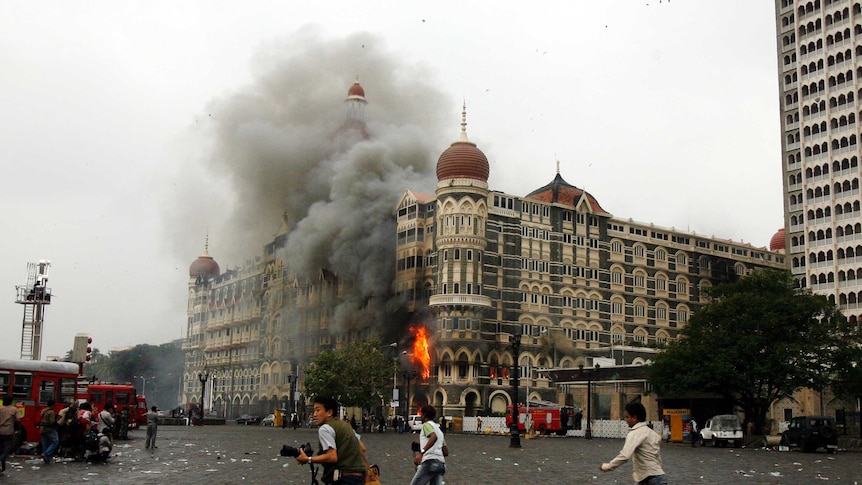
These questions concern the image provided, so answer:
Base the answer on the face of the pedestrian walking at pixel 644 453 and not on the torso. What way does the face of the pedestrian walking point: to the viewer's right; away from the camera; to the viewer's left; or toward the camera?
to the viewer's left

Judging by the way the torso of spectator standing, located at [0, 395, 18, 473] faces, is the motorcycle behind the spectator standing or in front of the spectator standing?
in front

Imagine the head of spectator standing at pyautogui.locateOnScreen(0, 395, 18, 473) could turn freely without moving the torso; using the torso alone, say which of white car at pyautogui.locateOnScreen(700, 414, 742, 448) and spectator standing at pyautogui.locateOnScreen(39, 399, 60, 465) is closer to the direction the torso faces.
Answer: the spectator standing

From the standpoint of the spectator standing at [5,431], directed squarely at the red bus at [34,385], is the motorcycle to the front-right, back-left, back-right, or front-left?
front-right
